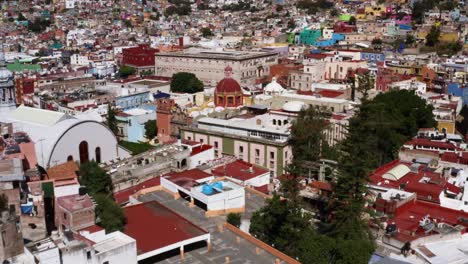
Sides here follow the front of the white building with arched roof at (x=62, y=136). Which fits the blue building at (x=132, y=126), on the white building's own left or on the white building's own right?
on the white building's own left

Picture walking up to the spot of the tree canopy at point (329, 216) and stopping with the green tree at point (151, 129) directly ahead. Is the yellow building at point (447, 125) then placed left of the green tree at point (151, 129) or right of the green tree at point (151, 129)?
right

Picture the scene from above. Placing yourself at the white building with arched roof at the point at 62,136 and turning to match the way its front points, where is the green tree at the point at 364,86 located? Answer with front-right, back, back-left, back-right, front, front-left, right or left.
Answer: front-left

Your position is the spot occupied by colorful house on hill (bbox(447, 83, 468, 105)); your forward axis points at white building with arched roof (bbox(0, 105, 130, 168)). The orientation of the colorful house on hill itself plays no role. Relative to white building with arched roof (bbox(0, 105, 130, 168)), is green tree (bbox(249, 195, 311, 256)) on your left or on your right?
left

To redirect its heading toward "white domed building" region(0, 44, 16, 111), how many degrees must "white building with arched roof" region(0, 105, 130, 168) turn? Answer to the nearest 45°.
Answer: approximately 180°

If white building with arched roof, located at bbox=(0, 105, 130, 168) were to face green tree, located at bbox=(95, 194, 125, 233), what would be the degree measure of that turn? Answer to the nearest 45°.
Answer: approximately 45° to its right

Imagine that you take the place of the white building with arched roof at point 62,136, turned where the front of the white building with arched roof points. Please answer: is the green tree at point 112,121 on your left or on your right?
on your left

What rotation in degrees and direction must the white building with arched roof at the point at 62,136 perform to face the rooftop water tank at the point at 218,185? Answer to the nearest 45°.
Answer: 0° — it already faces it

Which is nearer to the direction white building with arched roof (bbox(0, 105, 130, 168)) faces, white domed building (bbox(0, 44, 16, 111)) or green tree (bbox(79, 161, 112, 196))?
the green tree

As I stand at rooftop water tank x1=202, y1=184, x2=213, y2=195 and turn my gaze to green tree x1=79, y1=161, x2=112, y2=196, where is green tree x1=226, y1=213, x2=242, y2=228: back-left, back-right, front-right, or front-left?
back-left

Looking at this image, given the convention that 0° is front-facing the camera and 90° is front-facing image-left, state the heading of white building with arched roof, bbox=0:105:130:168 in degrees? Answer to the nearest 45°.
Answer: approximately 315°

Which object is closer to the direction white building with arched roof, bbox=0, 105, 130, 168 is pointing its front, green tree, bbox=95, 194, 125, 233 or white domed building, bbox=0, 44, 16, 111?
the green tree

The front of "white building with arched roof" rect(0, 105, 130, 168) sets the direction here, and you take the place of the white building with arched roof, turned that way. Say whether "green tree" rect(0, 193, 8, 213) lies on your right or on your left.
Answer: on your right
